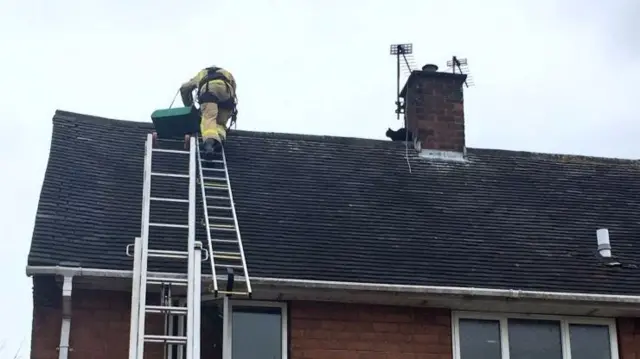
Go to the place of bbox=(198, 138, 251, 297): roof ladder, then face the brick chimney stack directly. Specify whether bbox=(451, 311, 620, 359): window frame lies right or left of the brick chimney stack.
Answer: right

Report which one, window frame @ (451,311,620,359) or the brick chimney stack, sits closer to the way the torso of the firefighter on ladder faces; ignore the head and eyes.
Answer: the brick chimney stack

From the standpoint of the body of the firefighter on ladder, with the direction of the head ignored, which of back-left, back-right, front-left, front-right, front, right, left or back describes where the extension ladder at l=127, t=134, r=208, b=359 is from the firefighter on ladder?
back

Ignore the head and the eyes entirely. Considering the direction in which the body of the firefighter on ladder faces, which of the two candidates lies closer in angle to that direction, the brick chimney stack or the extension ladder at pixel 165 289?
the brick chimney stack

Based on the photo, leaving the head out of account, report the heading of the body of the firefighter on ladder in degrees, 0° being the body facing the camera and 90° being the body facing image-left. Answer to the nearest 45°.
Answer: approximately 180°

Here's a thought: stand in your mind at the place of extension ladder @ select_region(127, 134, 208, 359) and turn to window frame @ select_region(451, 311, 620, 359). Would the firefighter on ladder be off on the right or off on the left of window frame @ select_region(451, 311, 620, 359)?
left

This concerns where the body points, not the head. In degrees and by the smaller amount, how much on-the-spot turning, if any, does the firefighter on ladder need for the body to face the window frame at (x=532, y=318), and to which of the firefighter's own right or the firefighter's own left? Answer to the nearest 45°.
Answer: approximately 135° to the firefighter's own right

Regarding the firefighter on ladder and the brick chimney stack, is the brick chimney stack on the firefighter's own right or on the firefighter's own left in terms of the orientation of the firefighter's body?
on the firefighter's own right
